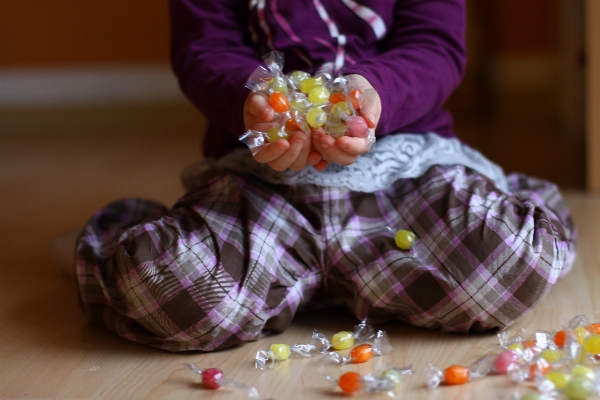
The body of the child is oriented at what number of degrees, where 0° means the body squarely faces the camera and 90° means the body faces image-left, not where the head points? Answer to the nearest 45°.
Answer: approximately 0°
